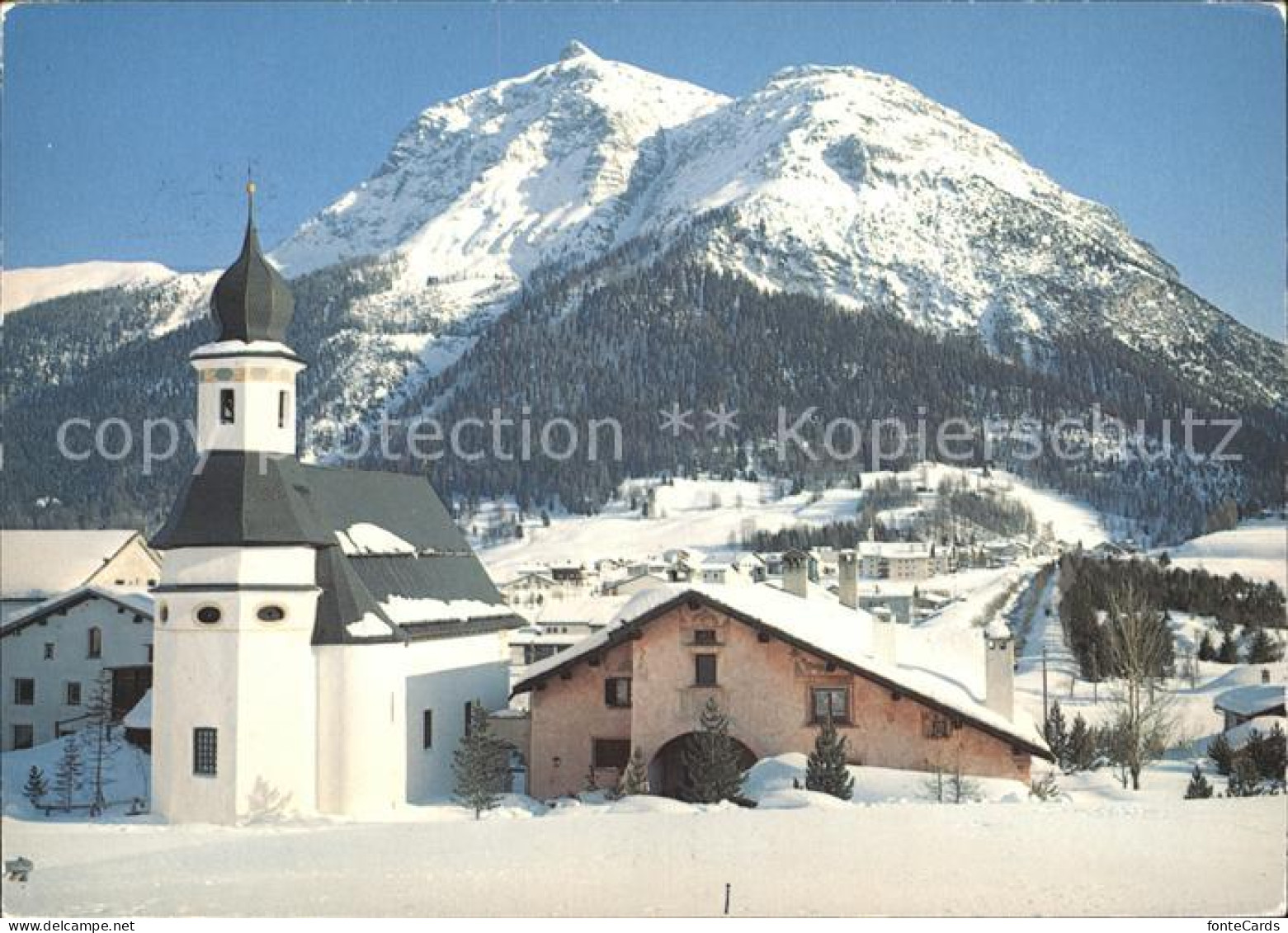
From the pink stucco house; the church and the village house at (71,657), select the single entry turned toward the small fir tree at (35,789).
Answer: the village house

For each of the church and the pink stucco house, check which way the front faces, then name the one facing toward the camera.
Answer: the pink stucco house

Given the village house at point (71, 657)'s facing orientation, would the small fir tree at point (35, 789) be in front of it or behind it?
in front

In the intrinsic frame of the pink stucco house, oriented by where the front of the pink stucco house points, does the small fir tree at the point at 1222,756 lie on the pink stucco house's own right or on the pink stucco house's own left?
on the pink stucco house's own left

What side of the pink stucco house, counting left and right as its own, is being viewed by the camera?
front

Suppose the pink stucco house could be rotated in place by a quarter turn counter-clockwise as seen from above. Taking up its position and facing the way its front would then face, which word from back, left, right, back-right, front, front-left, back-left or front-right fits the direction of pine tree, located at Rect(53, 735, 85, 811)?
back

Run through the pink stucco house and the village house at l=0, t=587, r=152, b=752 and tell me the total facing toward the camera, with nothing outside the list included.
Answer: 2

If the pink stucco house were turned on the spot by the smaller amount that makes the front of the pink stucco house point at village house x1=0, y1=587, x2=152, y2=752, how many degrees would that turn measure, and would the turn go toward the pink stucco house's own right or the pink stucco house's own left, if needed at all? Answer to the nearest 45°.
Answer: approximately 135° to the pink stucco house's own right

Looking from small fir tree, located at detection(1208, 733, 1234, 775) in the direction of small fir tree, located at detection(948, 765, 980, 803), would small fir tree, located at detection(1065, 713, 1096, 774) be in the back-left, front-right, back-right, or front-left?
front-right

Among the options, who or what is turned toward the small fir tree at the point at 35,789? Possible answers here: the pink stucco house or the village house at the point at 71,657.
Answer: the village house

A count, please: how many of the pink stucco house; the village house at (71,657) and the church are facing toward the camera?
2

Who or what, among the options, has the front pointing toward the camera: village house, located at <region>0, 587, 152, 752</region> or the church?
the village house

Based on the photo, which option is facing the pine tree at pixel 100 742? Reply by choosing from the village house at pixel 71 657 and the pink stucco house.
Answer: the village house

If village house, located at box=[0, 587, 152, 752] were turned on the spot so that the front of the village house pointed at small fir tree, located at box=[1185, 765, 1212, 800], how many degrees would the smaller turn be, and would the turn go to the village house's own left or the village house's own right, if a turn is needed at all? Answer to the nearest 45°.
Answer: approximately 45° to the village house's own left
